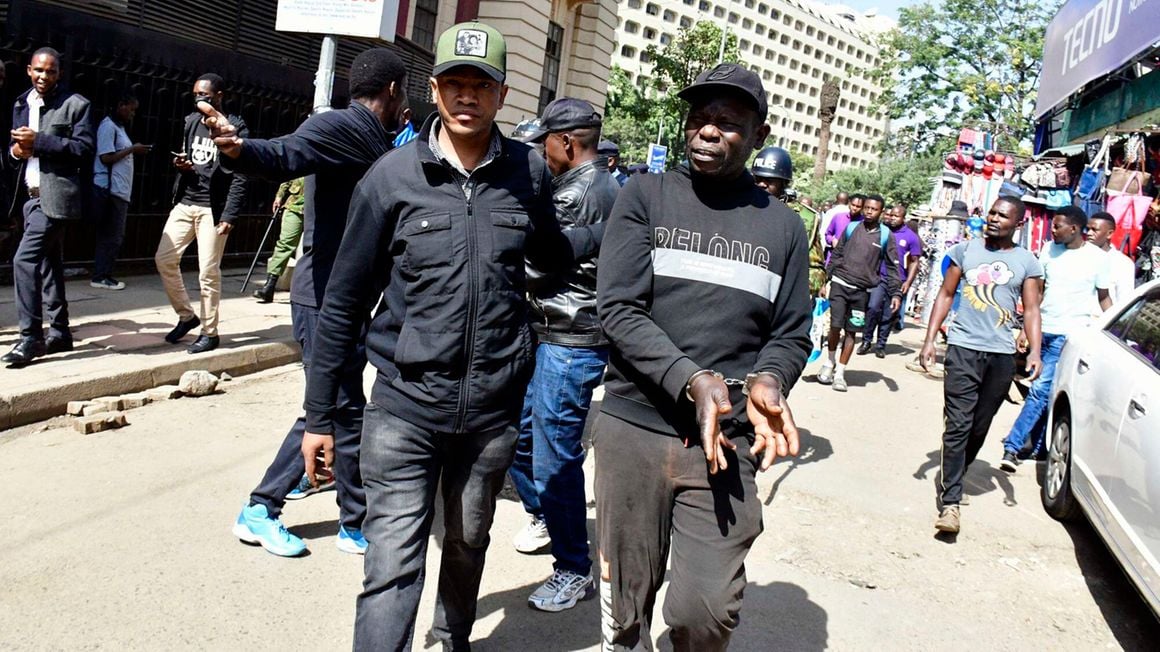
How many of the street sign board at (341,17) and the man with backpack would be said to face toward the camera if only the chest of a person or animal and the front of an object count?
2

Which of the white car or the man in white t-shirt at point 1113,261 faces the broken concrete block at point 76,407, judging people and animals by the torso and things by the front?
the man in white t-shirt

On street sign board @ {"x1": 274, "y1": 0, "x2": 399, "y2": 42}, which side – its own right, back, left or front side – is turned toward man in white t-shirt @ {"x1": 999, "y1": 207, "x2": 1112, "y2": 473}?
left
